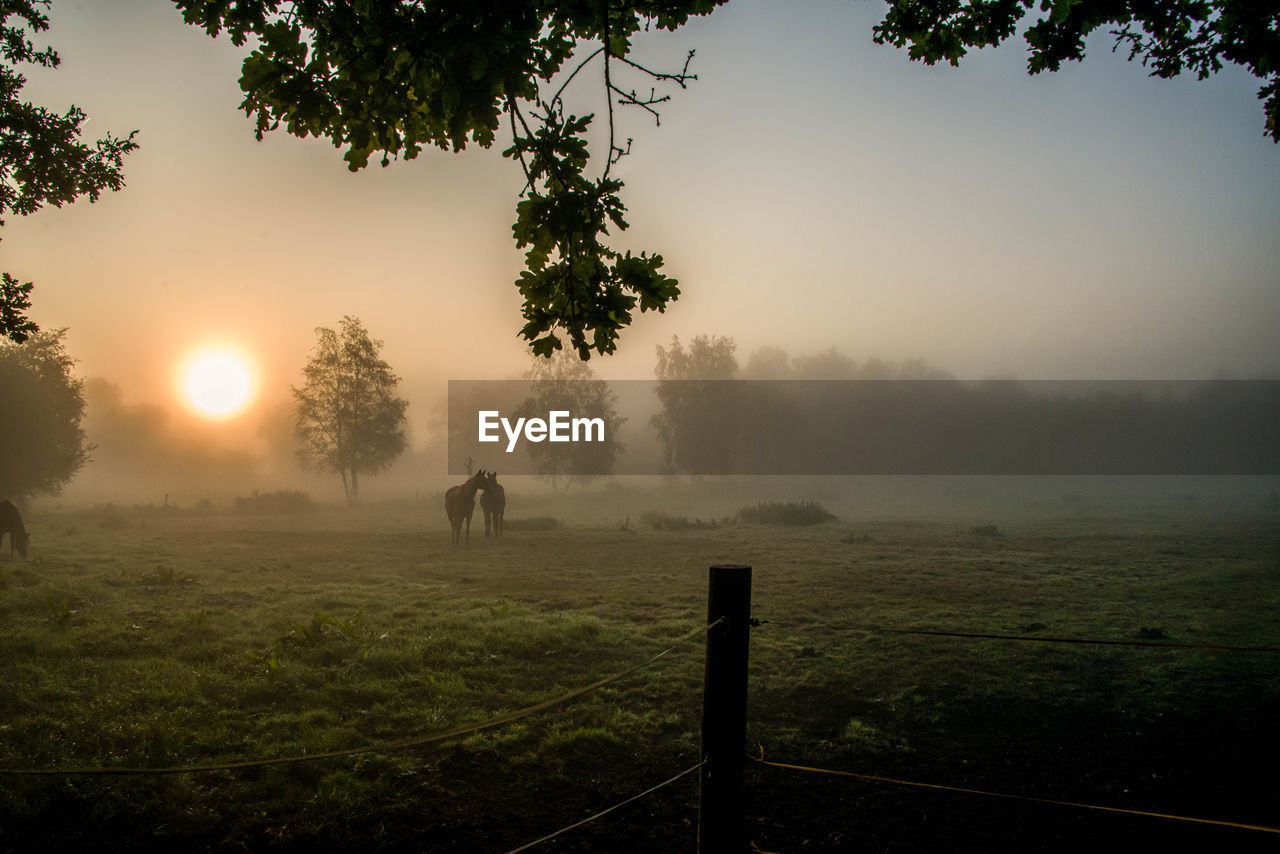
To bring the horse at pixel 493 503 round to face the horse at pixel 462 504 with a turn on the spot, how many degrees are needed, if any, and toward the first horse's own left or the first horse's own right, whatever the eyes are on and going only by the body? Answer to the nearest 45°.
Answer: approximately 45° to the first horse's own right

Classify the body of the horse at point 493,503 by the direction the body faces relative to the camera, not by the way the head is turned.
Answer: toward the camera

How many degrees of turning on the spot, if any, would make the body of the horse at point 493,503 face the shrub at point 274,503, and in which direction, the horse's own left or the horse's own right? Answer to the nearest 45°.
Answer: approximately 135° to the horse's own right

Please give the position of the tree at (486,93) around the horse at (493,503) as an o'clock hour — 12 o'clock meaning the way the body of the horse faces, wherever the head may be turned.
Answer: The tree is roughly at 12 o'clock from the horse.

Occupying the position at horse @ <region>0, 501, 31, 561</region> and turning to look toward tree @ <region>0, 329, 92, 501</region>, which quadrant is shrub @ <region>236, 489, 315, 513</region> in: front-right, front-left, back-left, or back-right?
front-right

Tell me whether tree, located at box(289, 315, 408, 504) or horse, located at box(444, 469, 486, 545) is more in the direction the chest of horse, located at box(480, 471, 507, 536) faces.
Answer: the horse

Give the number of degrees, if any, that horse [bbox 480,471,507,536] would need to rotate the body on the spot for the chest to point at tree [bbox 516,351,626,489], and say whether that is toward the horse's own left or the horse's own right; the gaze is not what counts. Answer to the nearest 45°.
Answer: approximately 180°

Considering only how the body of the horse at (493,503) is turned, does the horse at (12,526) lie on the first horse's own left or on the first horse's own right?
on the first horse's own right

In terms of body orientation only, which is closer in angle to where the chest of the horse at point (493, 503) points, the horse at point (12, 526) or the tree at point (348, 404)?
the horse
